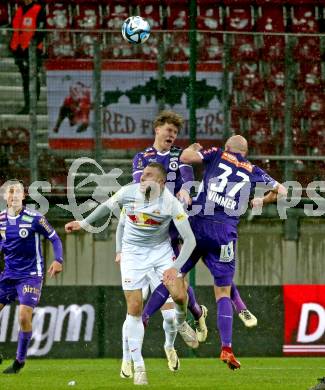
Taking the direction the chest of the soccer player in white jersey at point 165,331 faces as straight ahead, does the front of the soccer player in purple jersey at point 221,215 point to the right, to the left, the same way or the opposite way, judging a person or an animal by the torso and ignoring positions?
the opposite way

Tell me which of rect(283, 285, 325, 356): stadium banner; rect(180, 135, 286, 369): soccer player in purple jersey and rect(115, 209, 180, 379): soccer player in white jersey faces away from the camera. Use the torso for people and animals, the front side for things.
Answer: the soccer player in purple jersey

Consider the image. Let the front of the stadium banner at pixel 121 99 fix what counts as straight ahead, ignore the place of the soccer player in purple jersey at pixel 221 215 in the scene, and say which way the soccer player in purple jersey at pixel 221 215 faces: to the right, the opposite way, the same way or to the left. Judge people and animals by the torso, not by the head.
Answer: the opposite way

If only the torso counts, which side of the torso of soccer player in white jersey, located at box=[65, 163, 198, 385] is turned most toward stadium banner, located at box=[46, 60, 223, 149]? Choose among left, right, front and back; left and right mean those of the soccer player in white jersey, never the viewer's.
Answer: back

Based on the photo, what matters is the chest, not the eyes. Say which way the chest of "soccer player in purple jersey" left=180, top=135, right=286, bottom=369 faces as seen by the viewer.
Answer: away from the camera

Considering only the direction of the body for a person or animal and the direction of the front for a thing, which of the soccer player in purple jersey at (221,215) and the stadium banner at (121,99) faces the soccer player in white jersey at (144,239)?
the stadium banner

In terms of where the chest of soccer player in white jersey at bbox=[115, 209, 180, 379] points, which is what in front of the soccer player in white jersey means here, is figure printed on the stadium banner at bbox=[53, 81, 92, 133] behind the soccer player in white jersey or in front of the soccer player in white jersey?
behind

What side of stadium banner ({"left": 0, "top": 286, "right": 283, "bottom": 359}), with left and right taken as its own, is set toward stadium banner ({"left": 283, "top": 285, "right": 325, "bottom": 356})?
left

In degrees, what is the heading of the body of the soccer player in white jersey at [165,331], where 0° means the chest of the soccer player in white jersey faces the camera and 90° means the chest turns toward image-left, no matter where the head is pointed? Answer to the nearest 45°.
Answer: approximately 0°
